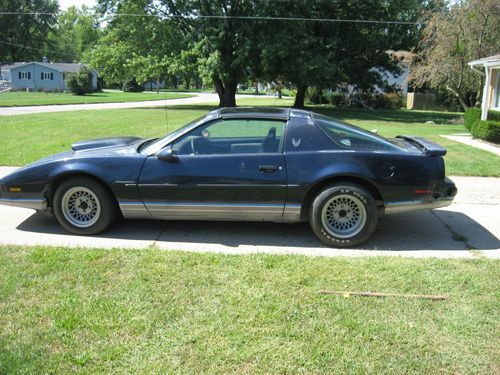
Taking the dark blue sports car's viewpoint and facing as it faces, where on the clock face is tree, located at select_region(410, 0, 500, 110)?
The tree is roughly at 4 o'clock from the dark blue sports car.

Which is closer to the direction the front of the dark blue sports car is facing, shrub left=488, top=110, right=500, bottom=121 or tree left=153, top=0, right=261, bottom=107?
the tree

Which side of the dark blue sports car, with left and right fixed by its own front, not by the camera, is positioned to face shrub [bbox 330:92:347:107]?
right

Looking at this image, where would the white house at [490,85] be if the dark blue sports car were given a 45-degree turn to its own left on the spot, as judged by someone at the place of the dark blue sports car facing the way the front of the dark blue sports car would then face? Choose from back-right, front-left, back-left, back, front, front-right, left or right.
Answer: back

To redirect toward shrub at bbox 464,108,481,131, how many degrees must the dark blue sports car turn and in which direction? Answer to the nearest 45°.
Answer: approximately 135° to its right

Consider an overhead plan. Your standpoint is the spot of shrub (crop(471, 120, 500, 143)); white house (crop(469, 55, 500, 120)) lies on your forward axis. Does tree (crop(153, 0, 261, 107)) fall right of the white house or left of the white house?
left

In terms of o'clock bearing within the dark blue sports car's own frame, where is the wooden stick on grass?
The wooden stick on grass is roughly at 8 o'clock from the dark blue sports car.

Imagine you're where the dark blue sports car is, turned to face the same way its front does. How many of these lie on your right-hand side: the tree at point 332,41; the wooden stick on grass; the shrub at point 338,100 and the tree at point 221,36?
3

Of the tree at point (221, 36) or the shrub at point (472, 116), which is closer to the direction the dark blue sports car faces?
the tree

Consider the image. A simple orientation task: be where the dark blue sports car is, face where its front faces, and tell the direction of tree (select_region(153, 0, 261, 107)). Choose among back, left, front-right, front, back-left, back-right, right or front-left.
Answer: right

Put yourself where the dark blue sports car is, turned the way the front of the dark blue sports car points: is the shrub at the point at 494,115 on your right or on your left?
on your right

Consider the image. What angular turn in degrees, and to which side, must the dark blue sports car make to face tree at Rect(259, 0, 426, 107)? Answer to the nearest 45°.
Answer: approximately 90° to its right

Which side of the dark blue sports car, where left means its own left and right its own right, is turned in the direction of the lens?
left

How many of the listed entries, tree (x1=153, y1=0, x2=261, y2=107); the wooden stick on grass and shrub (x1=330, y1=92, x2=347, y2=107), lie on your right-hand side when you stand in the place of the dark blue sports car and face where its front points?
2
